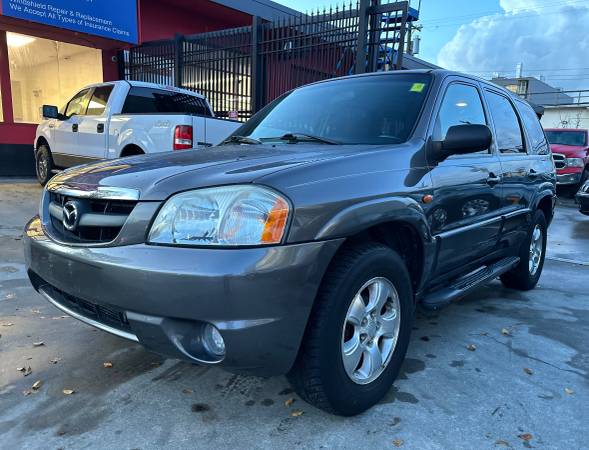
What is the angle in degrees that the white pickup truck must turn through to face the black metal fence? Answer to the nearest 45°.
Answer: approximately 90° to its right

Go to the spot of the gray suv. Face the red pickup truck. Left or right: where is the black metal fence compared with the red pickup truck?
left

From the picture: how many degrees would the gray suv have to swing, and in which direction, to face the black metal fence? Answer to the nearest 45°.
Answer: approximately 135° to its right

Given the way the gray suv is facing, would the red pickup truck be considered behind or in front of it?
behind

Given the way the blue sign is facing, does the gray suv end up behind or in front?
in front

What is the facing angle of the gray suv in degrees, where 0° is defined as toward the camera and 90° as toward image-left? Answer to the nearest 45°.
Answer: approximately 45°

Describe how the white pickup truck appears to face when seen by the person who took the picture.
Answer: facing away from the viewer and to the left of the viewer
